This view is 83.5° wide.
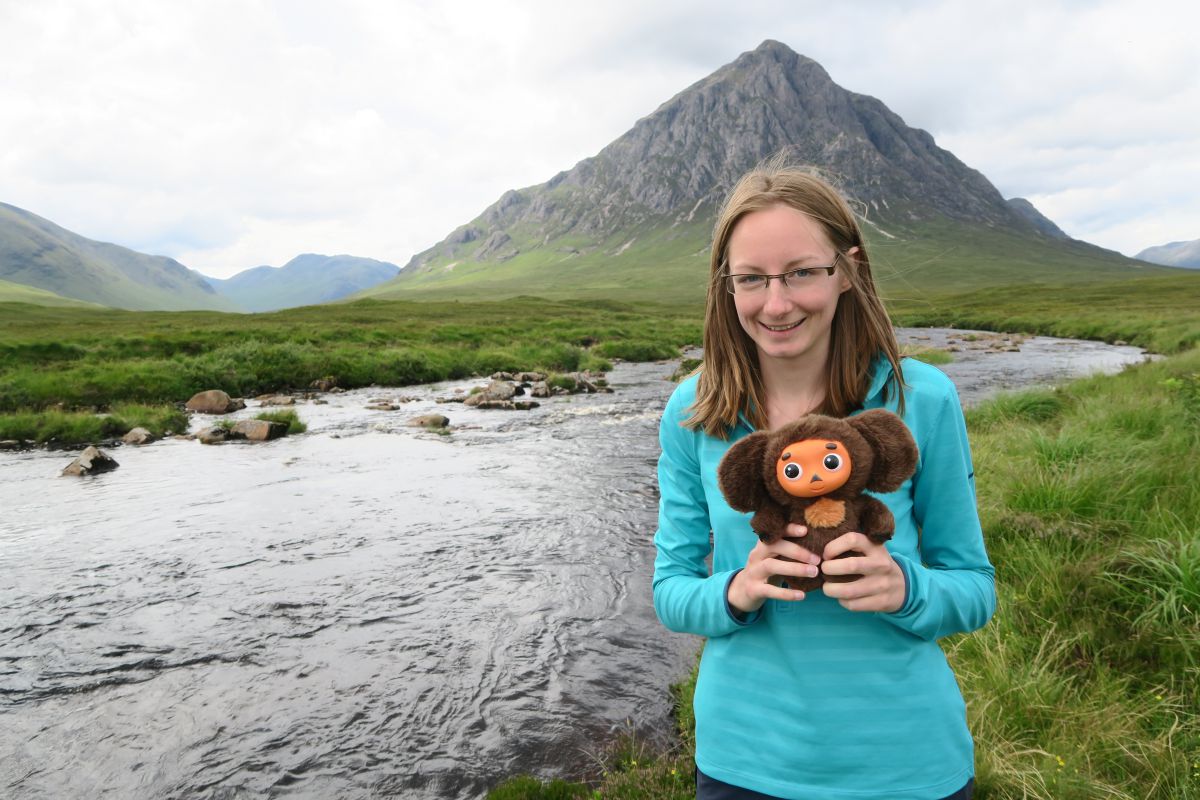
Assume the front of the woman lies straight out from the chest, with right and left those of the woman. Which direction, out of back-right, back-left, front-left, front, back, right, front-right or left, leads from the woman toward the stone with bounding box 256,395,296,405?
back-right

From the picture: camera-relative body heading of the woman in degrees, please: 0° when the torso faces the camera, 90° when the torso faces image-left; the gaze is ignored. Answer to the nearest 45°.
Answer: approximately 0°

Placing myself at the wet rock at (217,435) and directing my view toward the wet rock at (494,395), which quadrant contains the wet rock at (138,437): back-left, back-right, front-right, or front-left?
back-left

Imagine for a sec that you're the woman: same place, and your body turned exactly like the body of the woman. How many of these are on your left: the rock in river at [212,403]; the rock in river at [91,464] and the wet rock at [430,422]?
0

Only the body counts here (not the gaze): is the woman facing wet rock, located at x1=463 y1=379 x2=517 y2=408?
no

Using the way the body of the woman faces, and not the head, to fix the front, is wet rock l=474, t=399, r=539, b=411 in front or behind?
behind

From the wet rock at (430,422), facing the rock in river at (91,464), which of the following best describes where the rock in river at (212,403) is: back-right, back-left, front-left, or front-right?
front-right

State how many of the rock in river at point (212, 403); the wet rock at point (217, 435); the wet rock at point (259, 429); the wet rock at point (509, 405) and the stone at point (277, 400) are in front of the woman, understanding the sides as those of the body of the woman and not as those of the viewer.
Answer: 0

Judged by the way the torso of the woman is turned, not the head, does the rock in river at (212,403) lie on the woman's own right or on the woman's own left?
on the woman's own right

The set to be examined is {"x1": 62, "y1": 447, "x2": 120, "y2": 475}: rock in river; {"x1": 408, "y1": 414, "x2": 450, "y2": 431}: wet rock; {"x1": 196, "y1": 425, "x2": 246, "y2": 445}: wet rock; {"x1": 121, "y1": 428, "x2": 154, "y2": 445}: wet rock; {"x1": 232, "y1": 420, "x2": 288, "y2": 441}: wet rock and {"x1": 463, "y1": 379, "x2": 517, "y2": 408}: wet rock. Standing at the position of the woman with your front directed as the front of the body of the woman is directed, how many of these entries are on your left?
0

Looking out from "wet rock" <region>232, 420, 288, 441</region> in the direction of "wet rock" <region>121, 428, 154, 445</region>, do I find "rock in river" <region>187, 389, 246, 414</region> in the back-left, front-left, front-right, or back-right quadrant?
front-right

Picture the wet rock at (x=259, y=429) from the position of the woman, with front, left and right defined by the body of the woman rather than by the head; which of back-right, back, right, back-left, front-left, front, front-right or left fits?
back-right

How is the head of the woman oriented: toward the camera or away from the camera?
toward the camera

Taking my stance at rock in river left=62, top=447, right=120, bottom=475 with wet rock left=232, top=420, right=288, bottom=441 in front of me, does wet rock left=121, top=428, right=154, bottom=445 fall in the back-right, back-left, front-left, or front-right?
front-left

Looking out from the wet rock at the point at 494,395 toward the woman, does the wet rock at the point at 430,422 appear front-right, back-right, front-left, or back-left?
front-right

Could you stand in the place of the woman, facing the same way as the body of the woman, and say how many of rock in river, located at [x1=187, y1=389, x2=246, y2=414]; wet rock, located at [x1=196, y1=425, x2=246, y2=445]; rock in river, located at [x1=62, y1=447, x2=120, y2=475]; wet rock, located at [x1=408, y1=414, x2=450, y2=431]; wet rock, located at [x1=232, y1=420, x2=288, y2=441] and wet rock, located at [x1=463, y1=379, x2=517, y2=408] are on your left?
0

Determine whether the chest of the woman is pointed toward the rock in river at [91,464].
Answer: no

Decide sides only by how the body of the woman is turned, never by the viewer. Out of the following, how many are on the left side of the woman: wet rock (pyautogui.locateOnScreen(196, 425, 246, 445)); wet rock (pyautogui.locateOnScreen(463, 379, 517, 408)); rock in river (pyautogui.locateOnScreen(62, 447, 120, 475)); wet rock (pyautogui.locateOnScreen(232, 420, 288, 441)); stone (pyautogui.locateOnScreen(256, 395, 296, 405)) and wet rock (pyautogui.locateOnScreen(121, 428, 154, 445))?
0

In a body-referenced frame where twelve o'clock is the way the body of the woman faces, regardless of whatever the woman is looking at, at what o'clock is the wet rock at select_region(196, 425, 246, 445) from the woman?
The wet rock is roughly at 4 o'clock from the woman.
